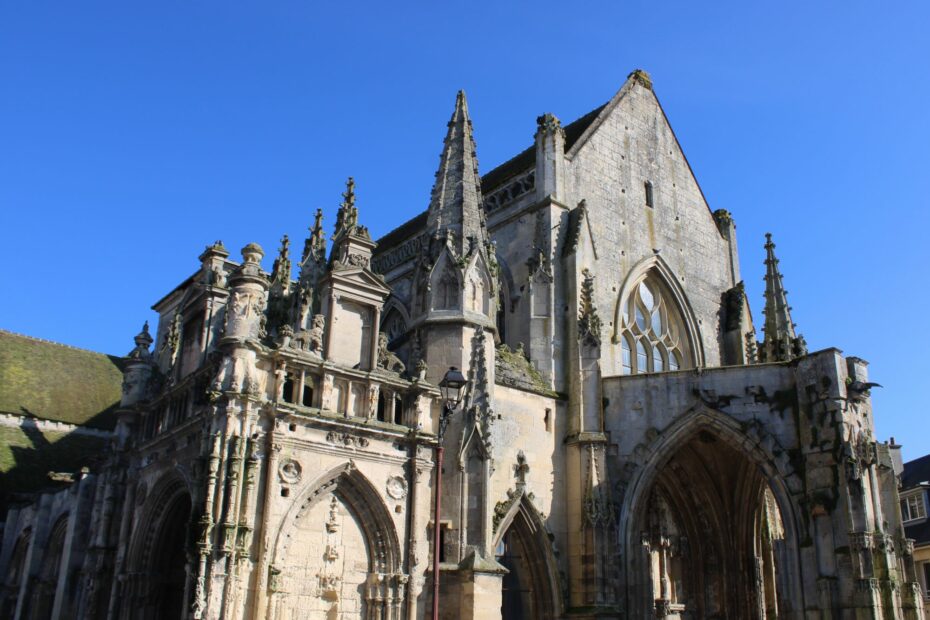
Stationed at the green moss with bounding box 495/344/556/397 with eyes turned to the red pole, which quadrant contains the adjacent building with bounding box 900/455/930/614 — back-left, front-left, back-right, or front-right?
back-left
